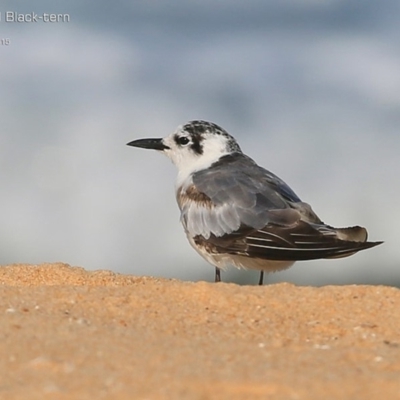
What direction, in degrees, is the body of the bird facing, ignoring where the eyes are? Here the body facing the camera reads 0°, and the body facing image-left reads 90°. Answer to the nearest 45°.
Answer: approximately 90°
